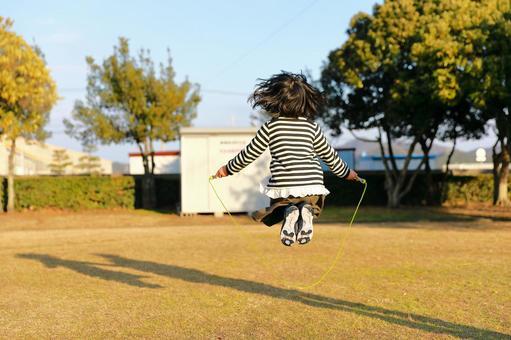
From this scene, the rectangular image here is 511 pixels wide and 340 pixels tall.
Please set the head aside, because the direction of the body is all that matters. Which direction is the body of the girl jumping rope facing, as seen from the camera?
away from the camera

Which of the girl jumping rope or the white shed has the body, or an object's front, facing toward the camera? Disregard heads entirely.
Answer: the white shed

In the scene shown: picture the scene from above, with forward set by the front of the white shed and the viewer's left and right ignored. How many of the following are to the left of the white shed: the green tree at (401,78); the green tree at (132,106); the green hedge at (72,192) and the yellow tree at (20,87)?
1

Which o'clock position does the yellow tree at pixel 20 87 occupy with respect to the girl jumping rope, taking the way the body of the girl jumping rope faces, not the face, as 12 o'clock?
The yellow tree is roughly at 11 o'clock from the girl jumping rope.

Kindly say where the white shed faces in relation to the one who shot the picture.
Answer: facing the viewer

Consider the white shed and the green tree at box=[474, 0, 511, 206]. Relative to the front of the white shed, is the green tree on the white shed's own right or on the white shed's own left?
on the white shed's own left

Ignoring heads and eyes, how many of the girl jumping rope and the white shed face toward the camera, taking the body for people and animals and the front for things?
1

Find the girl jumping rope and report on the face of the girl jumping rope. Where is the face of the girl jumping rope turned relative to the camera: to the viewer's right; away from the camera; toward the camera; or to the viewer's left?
away from the camera

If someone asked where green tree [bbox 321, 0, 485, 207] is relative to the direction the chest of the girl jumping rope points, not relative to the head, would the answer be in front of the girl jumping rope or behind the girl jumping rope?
in front

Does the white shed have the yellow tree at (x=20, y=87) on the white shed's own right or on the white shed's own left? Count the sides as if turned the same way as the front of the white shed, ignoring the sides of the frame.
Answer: on the white shed's own right

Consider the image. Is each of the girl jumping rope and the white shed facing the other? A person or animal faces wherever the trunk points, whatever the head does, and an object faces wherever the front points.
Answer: yes

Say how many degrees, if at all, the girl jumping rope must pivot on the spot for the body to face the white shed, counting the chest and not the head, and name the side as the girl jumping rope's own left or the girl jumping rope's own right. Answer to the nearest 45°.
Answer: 0° — they already face it

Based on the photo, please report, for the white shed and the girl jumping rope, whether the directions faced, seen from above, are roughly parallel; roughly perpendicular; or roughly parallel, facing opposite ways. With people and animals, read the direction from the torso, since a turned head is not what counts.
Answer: roughly parallel, facing opposite ways
